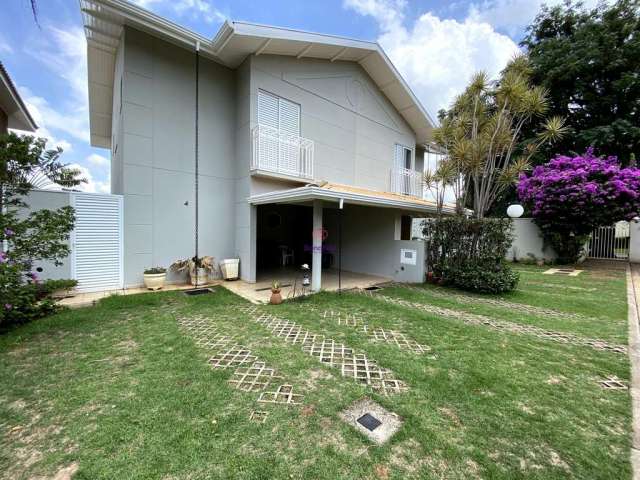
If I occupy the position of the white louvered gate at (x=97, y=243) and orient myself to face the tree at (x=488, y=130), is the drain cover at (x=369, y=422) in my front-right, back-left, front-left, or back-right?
front-right

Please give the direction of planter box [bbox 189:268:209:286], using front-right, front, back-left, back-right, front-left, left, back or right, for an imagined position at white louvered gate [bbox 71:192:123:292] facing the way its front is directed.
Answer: left

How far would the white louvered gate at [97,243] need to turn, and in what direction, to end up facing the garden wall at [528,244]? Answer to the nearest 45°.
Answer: approximately 90° to its left

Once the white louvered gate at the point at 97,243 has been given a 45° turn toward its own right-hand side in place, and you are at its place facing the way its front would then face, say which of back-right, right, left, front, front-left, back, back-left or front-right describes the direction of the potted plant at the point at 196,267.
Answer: back-left

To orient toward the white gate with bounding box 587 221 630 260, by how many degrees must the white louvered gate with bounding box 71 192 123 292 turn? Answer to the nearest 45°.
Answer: approximately 90° to its left

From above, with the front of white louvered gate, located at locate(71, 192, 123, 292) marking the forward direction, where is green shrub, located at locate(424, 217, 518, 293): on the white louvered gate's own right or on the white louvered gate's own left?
on the white louvered gate's own left

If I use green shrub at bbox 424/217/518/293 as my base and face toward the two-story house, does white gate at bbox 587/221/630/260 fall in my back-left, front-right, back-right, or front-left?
back-right

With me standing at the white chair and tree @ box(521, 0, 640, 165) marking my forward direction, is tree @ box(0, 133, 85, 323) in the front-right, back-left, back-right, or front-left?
back-right

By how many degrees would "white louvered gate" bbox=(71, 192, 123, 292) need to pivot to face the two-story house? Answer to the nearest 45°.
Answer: approximately 90° to its left

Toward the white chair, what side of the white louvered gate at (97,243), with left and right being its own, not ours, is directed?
left

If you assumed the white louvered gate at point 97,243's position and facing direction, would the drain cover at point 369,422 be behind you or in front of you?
in front

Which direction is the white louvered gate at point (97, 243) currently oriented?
toward the camera

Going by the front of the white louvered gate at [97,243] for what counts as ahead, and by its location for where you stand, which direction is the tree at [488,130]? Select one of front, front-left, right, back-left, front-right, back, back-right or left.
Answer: front-left
